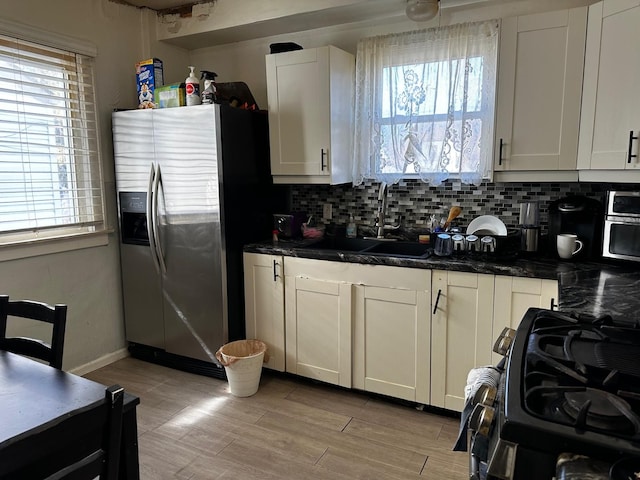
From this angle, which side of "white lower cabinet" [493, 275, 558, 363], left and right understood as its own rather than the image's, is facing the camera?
front

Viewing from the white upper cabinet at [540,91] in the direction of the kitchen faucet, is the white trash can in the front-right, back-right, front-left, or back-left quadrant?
front-left

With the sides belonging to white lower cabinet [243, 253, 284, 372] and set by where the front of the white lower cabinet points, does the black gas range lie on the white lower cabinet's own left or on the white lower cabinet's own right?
on the white lower cabinet's own left

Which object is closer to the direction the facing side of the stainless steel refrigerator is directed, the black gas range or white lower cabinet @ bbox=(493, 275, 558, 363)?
the black gas range

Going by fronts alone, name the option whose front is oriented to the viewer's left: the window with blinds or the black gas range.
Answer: the black gas range

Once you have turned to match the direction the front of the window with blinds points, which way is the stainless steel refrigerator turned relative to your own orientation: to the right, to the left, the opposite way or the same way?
to the right

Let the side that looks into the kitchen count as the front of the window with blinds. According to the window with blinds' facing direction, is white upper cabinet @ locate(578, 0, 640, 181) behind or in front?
in front

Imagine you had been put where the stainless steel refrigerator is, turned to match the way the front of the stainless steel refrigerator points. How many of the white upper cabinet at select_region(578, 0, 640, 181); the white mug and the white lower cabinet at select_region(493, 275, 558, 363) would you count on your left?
3

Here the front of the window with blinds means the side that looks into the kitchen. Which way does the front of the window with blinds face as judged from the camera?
facing the viewer and to the right of the viewer

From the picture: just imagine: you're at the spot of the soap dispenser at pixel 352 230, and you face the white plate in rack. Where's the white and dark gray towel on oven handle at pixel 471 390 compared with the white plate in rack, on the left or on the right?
right

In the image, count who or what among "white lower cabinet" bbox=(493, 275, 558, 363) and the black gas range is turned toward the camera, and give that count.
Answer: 1

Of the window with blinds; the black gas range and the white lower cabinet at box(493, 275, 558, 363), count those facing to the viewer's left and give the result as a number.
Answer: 1

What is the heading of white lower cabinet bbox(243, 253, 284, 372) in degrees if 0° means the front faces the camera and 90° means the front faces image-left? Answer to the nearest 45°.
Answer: approximately 45°

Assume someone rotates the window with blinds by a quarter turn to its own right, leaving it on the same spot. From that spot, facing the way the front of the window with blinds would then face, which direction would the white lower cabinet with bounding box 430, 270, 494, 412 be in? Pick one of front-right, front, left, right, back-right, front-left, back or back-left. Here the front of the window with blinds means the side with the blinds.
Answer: left

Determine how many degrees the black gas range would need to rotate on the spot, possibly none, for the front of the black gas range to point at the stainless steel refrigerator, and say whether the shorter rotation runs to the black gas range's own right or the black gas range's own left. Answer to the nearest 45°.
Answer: approximately 45° to the black gas range's own right
